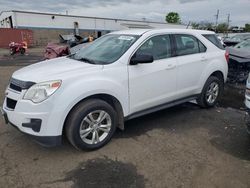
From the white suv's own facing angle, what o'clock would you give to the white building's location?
The white building is roughly at 4 o'clock from the white suv.

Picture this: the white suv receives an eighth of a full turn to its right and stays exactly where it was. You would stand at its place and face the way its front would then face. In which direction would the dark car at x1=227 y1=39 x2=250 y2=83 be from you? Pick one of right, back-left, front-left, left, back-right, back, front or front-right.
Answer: back-right

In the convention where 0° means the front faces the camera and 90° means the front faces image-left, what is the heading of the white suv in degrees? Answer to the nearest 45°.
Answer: approximately 45°

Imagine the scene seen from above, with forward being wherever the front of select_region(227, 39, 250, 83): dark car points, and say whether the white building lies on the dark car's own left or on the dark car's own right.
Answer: on the dark car's own right

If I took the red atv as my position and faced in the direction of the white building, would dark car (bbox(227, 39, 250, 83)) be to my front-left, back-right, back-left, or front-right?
back-right

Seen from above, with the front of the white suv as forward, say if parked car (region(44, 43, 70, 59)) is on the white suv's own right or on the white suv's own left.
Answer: on the white suv's own right

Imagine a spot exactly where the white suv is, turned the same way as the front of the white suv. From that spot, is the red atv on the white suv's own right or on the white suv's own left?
on the white suv's own right

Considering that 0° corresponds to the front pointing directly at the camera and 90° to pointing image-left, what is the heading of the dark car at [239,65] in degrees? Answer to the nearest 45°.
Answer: approximately 45°

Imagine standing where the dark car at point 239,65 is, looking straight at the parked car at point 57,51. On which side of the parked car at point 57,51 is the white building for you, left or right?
right
